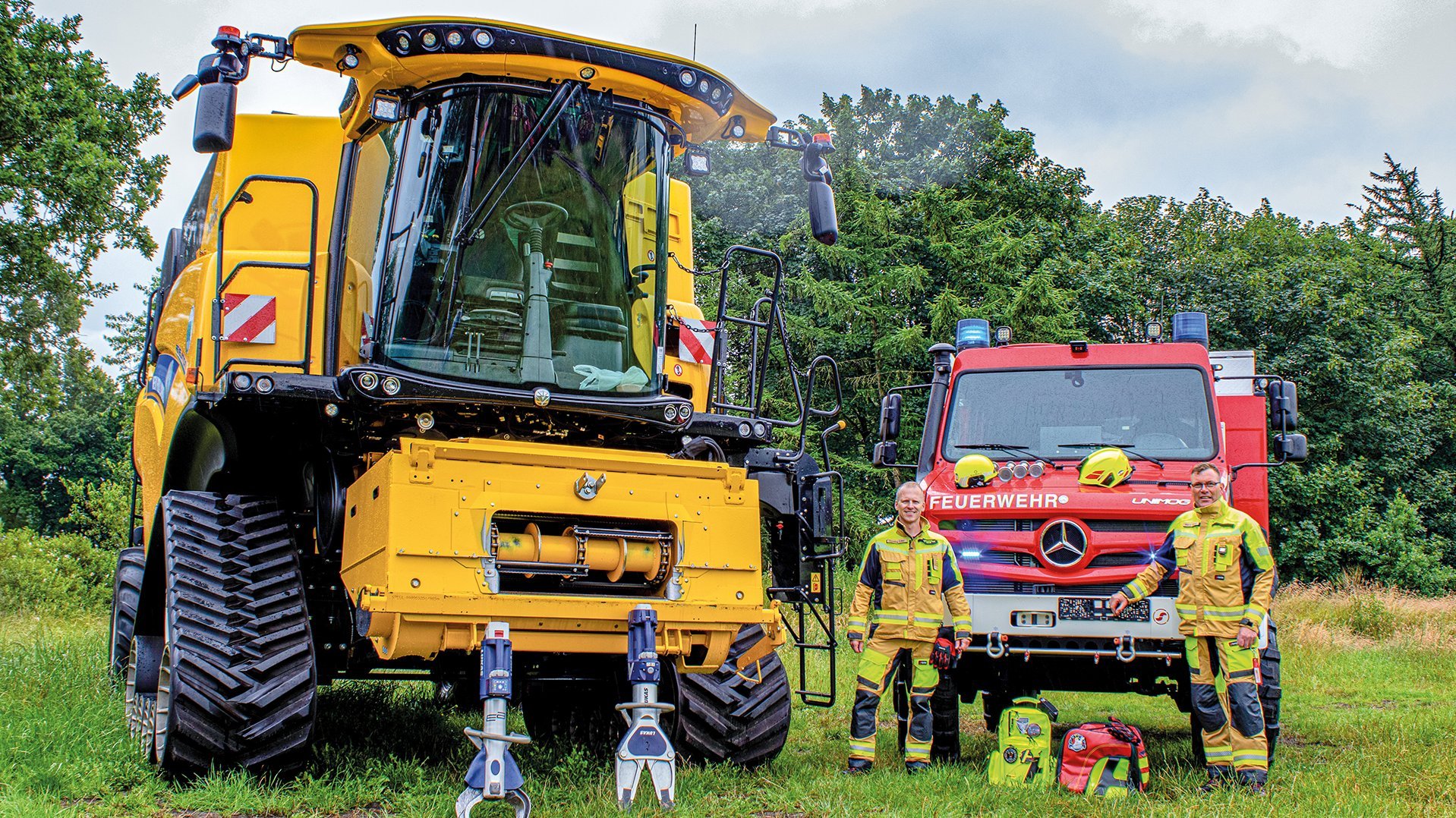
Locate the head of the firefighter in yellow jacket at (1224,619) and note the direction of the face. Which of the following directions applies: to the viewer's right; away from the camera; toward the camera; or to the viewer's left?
toward the camera

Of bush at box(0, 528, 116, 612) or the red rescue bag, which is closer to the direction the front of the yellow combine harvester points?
the red rescue bag

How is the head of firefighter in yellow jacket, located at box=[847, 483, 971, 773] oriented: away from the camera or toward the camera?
toward the camera

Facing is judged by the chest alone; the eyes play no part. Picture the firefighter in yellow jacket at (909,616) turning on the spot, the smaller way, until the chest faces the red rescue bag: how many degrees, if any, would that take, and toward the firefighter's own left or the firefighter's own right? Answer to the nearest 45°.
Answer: approximately 45° to the firefighter's own left

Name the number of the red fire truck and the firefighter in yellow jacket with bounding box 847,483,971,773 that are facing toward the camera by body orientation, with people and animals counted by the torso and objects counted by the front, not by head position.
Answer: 2

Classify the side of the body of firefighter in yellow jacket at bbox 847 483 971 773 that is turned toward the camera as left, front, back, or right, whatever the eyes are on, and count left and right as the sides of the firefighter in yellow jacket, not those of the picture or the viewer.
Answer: front

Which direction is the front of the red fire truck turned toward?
toward the camera

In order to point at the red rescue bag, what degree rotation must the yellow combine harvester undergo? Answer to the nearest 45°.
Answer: approximately 45° to its left

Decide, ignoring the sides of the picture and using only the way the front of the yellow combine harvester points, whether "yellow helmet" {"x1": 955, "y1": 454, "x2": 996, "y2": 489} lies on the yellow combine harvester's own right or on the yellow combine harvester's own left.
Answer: on the yellow combine harvester's own left

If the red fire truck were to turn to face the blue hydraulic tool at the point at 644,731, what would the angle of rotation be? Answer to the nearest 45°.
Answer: approximately 45° to its right

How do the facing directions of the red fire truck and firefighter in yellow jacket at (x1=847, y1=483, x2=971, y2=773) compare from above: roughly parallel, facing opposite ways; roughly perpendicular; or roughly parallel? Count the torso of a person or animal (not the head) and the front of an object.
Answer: roughly parallel
